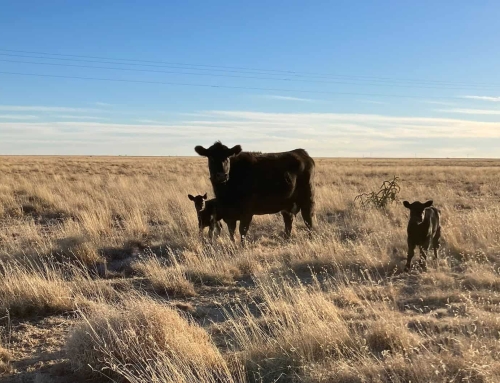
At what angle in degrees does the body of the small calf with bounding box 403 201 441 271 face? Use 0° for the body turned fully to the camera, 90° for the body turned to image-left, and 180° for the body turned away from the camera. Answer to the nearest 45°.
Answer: approximately 45°

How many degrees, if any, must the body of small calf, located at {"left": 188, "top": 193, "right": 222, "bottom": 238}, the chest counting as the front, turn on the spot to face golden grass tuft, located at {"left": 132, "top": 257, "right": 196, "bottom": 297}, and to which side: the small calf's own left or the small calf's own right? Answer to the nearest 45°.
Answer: approximately 45° to the small calf's own left

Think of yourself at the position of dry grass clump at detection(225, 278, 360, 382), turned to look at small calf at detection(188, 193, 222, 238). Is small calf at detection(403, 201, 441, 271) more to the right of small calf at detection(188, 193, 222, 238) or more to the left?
right

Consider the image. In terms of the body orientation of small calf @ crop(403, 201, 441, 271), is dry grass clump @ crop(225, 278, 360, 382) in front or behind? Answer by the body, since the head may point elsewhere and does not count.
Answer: in front

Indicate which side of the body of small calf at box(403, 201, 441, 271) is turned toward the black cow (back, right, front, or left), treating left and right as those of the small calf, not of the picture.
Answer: right

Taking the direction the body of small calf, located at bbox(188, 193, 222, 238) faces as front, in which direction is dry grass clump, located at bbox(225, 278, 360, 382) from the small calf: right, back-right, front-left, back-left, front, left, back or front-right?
front-left

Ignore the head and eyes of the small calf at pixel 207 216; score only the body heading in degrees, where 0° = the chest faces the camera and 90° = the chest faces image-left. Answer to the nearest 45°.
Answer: approximately 45°

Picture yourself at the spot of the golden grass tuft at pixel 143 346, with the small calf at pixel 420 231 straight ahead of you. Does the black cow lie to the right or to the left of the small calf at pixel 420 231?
left

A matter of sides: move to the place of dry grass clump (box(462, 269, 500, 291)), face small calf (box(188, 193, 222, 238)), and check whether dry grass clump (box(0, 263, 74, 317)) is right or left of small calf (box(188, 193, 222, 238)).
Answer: left

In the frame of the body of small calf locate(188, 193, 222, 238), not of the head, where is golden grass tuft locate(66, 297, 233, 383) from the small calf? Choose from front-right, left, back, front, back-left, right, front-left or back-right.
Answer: front-left

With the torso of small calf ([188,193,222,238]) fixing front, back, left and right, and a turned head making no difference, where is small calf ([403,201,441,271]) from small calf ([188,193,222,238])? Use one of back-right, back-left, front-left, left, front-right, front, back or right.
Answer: left

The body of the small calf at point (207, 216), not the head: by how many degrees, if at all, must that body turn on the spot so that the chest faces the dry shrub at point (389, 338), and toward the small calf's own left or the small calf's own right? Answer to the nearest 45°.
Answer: approximately 45° to the small calf's own left

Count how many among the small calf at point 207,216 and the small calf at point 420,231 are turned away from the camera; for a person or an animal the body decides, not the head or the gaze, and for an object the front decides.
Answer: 0
